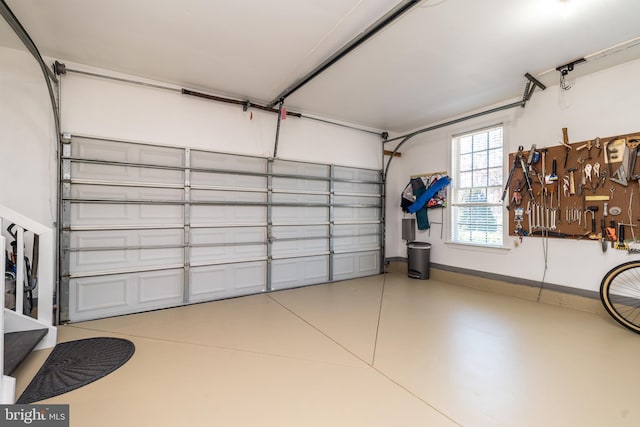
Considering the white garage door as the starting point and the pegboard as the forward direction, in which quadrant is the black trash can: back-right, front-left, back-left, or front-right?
front-left

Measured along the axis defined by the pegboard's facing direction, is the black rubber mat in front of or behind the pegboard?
in front

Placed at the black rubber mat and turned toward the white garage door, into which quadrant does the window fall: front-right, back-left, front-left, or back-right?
front-right

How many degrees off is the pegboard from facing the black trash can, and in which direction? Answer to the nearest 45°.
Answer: approximately 45° to its right

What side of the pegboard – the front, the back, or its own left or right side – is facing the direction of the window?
right

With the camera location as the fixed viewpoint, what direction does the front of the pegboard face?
facing the viewer and to the left of the viewer

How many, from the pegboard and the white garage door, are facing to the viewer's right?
0

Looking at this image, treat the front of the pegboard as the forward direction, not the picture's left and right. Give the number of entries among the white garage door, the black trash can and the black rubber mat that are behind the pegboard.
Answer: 0

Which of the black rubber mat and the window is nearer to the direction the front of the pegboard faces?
the black rubber mat

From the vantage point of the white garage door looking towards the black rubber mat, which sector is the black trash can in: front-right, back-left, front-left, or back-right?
back-left

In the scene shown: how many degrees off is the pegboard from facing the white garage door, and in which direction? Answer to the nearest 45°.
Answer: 0° — it already faces it
